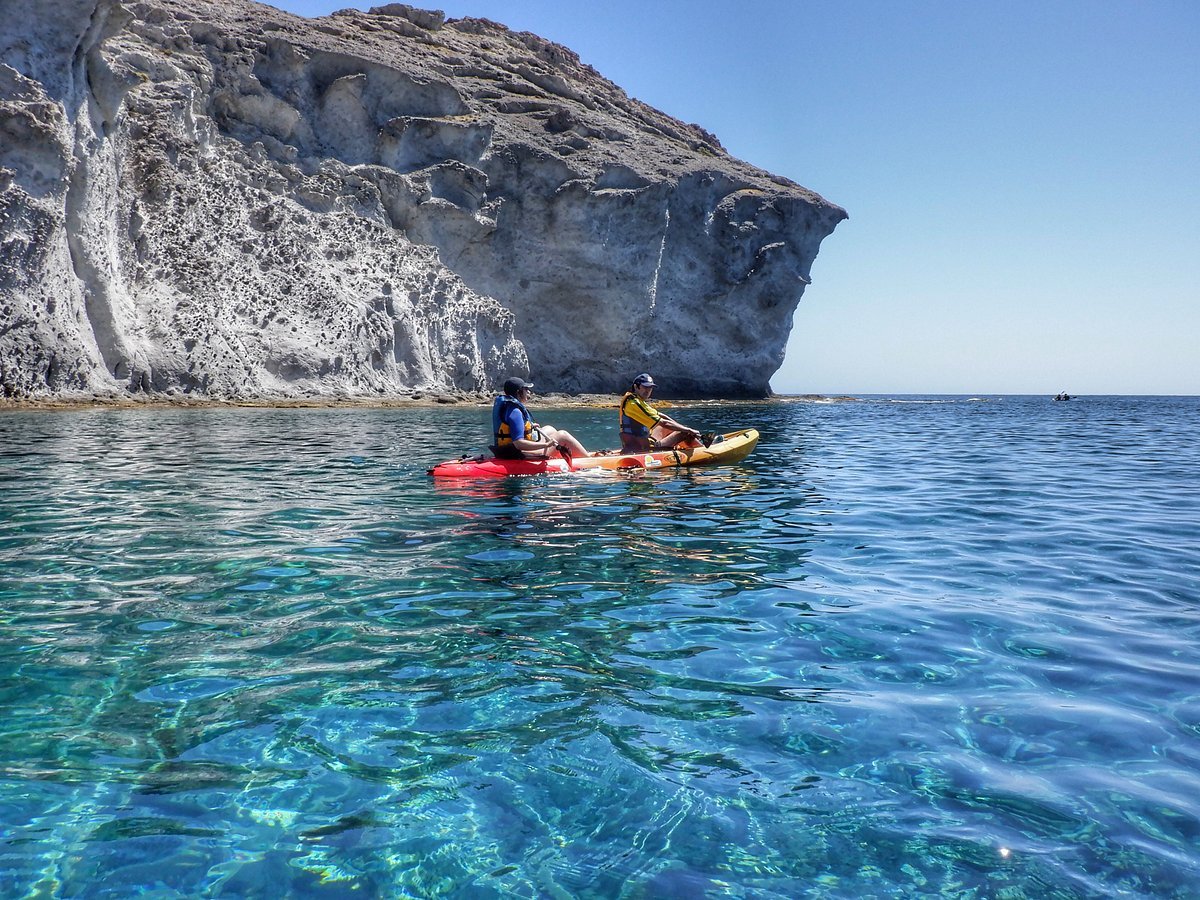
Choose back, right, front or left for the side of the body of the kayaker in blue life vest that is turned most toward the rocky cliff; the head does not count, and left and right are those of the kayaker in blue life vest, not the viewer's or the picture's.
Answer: left

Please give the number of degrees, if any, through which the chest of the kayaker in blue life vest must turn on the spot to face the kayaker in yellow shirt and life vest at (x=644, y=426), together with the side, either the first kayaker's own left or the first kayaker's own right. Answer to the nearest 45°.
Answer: approximately 45° to the first kayaker's own left

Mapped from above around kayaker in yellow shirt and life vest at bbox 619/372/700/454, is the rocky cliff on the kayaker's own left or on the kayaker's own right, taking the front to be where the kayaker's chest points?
on the kayaker's own left

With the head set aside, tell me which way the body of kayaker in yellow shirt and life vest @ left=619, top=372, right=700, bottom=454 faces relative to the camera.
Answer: to the viewer's right

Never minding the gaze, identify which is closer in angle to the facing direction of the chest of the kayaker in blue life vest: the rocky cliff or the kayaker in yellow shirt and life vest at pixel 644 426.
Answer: the kayaker in yellow shirt and life vest

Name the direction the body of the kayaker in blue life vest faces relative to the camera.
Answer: to the viewer's right

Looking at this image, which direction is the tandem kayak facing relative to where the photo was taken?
to the viewer's right
